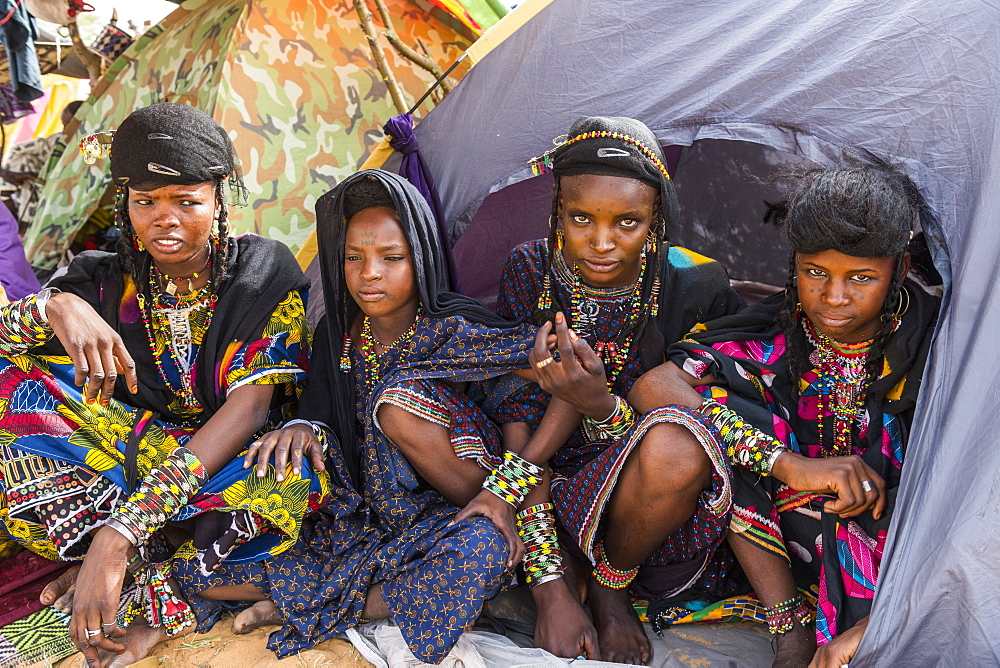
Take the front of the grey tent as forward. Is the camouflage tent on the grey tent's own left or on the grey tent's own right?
on the grey tent's own right

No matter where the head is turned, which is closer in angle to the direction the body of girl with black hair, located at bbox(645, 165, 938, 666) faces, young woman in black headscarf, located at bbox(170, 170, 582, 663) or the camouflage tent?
the young woman in black headscarf

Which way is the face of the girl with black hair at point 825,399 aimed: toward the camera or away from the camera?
toward the camera

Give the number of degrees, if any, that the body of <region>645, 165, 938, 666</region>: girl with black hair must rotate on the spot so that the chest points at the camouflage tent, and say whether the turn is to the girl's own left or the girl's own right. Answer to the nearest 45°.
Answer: approximately 135° to the girl's own right

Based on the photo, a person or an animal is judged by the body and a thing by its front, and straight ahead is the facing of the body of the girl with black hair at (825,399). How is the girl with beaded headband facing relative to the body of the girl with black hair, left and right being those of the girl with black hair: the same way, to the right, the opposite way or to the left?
the same way

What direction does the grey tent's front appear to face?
toward the camera

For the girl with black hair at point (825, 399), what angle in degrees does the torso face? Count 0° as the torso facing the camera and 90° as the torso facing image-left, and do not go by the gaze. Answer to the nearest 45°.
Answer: approximately 0°

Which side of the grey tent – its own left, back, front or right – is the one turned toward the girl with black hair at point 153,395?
right

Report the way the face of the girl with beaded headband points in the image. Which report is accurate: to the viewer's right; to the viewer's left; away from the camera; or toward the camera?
toward the camera

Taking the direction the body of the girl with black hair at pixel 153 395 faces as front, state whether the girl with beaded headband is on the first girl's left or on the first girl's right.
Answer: on the first girl's left

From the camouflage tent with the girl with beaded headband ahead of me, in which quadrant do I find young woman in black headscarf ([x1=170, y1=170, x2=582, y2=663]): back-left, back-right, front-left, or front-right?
front-right

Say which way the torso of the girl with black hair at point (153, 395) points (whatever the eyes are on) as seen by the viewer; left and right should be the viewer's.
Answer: facing the viewer

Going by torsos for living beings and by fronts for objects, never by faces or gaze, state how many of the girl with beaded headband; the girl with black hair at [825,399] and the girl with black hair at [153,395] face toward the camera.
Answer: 3

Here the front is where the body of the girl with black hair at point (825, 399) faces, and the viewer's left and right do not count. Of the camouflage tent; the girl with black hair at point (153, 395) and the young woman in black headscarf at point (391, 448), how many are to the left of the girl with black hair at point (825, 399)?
0

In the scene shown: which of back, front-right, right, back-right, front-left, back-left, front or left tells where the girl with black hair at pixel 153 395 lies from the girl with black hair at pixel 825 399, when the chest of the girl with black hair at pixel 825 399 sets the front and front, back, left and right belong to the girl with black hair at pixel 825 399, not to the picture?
right
